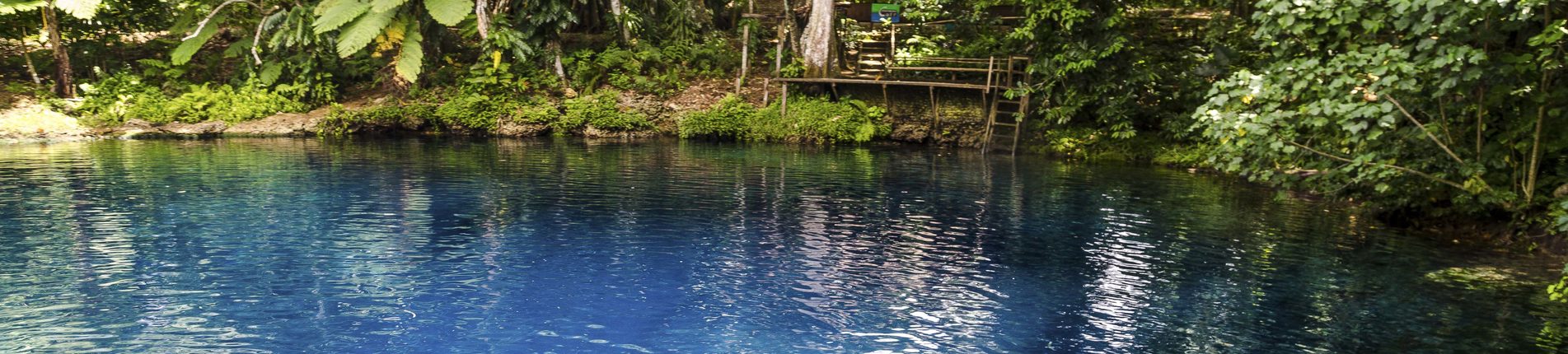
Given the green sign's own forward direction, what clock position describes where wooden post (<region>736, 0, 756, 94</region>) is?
The wooden post is roughly at 3 o'clock from the green sign.

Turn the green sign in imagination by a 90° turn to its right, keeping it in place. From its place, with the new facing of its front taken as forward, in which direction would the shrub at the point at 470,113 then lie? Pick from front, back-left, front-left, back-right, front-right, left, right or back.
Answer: front

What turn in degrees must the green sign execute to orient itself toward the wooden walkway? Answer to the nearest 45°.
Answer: approximately 45° to its left

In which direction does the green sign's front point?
toward the camera

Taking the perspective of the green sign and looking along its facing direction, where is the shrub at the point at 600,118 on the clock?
The shrub is roughly at 3 o'clock from the green sign.

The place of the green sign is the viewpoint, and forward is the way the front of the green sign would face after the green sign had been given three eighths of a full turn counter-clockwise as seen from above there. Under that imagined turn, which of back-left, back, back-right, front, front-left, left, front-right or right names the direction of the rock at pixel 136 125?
back-left

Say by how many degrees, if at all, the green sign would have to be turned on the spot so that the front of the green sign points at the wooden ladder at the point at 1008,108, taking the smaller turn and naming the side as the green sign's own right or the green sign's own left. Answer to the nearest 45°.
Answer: approximately 45° to the green sign's own left

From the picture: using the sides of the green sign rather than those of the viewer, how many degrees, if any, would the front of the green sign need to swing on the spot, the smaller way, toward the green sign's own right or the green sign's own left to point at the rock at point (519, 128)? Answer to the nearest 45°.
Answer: approximately 90° to the green sign's own right

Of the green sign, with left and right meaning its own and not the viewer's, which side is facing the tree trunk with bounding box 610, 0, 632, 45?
right

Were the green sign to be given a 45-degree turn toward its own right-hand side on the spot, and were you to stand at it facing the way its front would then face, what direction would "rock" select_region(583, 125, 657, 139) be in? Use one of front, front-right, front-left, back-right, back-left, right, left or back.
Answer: front-right

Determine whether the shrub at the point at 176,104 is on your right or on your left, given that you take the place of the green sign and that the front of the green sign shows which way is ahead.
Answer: on your right
